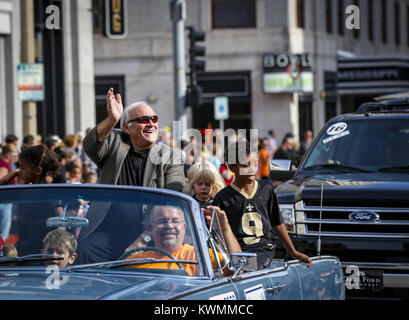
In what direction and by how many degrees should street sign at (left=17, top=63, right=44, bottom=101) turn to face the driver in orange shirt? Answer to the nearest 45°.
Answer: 0° — it already faces them

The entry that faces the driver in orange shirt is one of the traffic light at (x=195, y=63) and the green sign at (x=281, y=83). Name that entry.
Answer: the green sign

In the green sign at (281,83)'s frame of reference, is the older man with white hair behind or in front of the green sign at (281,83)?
in front

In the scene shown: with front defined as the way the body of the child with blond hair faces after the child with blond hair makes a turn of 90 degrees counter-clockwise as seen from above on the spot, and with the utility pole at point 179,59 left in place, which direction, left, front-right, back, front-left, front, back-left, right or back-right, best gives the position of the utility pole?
left

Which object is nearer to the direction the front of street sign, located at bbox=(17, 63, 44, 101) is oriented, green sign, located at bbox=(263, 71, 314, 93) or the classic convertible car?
the classic convertible car

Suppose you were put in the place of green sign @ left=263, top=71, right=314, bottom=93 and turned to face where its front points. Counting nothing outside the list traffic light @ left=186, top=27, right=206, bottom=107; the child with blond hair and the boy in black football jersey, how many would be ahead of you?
3

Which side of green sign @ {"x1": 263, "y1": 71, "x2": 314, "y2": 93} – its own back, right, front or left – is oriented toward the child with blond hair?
front

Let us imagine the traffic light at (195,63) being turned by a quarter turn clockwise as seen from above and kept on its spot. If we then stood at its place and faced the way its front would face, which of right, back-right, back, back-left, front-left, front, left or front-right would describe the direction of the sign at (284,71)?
back
